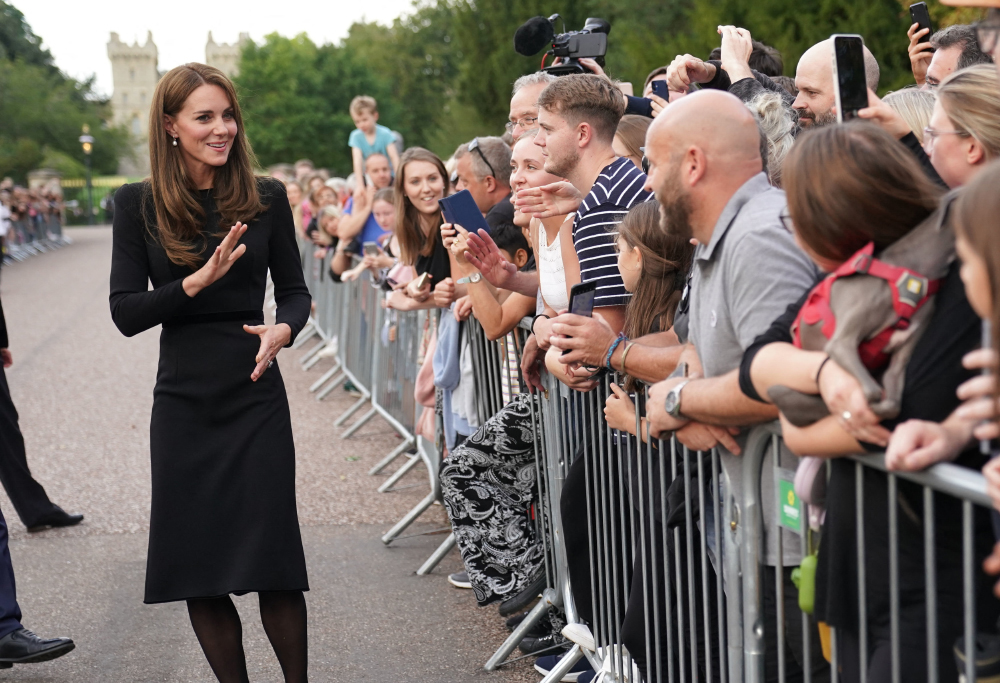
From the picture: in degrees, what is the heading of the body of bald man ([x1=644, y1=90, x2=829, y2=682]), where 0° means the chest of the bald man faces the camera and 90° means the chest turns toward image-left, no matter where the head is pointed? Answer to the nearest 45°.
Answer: approximately 90°

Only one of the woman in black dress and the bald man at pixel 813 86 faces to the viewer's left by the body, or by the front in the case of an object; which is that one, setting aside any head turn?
the bald man

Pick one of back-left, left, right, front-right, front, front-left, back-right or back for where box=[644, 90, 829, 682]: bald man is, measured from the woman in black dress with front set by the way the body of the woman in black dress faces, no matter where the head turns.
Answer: front

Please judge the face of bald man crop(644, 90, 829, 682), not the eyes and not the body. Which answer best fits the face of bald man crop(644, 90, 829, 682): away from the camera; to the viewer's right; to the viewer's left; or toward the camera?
to the viewer's left

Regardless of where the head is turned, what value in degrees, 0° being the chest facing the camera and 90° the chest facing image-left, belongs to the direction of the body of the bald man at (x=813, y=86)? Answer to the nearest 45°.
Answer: approximately 90°

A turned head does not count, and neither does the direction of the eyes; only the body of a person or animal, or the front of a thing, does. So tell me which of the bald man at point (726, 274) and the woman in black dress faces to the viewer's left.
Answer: the bald man

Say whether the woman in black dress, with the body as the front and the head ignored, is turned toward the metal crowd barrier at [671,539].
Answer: yes

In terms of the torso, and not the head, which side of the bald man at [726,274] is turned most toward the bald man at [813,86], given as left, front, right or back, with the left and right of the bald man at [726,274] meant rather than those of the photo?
right

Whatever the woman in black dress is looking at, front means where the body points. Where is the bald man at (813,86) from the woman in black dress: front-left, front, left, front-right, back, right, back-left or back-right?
front-left

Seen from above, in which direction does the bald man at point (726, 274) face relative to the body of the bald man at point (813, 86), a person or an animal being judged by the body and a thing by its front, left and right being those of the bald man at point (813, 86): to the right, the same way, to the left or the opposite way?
the same way

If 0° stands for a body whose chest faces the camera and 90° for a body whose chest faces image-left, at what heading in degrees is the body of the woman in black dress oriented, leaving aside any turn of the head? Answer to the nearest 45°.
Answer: approximately 315°

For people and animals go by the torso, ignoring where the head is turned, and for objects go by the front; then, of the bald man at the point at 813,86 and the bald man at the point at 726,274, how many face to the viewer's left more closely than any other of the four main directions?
2

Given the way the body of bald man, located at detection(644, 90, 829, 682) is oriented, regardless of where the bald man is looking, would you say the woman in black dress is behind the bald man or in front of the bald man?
in front
